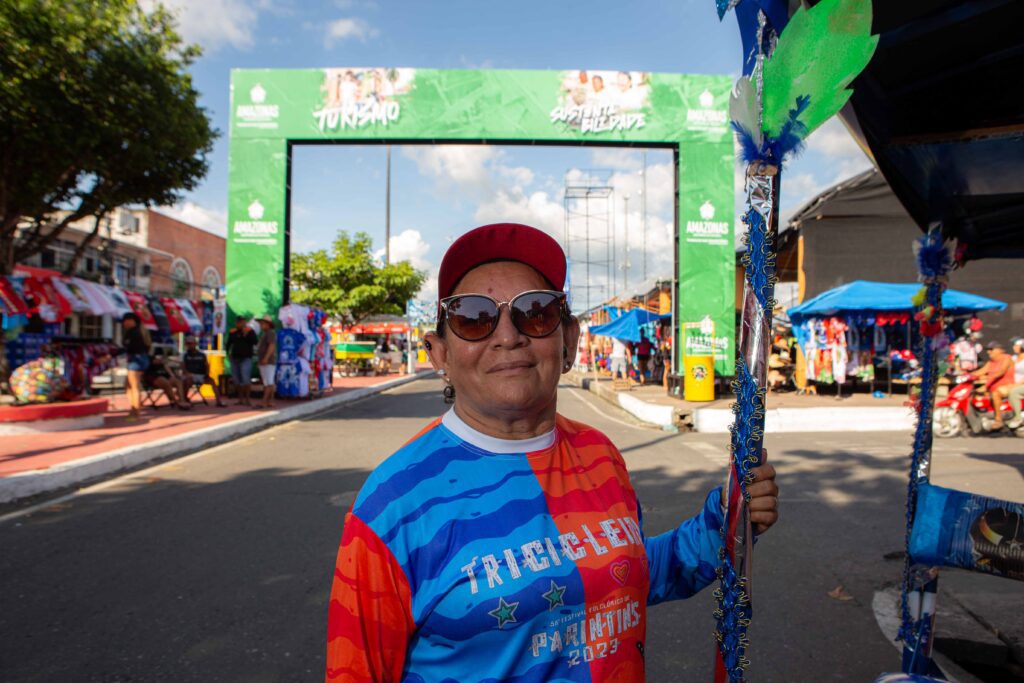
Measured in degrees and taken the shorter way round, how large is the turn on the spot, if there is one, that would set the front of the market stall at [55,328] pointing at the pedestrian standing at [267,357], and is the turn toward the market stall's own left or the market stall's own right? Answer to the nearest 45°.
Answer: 0° — it already faces them

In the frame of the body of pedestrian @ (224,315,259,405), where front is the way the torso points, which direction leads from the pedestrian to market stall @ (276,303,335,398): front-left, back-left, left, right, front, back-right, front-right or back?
back-left

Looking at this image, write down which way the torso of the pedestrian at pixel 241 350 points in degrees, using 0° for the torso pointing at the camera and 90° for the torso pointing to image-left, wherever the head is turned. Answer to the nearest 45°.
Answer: approximately 0°

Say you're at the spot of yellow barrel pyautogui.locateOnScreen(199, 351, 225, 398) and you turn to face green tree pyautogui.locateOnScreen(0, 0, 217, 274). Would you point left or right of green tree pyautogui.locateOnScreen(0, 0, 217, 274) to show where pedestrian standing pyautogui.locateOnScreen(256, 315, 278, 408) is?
left

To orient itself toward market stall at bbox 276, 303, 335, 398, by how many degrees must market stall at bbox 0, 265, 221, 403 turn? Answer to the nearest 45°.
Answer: approximately 45° to its left

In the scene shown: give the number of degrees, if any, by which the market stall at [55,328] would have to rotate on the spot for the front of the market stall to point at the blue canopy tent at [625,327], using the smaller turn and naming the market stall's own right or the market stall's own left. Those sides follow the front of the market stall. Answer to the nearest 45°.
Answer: approximately 45° to the market stall's own left

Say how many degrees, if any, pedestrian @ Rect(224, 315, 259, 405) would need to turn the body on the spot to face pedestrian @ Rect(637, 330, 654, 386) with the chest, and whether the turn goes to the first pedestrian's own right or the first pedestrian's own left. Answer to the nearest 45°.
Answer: approximately 90° to the first pedestrian's own left

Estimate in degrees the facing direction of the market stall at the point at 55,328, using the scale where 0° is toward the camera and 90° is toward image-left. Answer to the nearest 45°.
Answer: approximately 315°

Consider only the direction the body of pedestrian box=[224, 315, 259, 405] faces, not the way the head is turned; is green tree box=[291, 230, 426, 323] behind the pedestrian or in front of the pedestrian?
behind

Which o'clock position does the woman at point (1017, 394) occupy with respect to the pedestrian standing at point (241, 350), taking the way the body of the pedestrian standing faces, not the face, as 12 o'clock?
The woman is roughly at 10 o'clock from the pedestrian standing.

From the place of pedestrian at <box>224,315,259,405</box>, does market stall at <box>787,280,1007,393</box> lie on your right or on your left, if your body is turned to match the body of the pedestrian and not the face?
on your left
